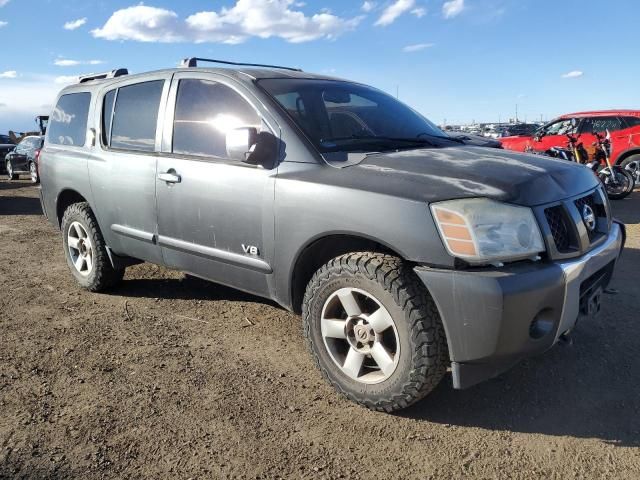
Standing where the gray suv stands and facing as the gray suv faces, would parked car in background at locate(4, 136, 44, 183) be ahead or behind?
behind

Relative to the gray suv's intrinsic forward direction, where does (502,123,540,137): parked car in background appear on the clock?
The parked car in background is roughly at 8 o'clock from the gray suv.

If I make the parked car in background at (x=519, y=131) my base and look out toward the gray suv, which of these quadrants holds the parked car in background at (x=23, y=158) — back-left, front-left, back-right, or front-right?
front-right

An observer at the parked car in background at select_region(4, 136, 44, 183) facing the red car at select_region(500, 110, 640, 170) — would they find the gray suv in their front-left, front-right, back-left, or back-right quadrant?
front-right

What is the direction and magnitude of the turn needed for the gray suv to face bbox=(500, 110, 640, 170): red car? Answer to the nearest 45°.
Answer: approximately 90° to its left

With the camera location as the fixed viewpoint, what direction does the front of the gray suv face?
facing the viewer and to the right of the viewer
